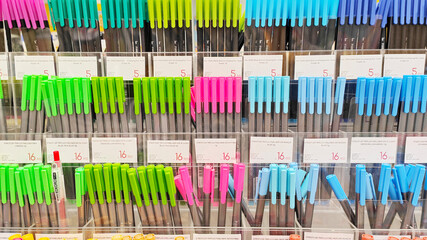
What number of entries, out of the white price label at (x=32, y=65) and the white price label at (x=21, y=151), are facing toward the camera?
2

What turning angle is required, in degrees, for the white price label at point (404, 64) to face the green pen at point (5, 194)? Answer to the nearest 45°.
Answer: approximately 45° to its right

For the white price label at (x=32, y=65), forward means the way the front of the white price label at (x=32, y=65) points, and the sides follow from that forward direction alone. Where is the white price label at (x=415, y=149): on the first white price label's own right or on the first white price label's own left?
on the first white price label's own left
